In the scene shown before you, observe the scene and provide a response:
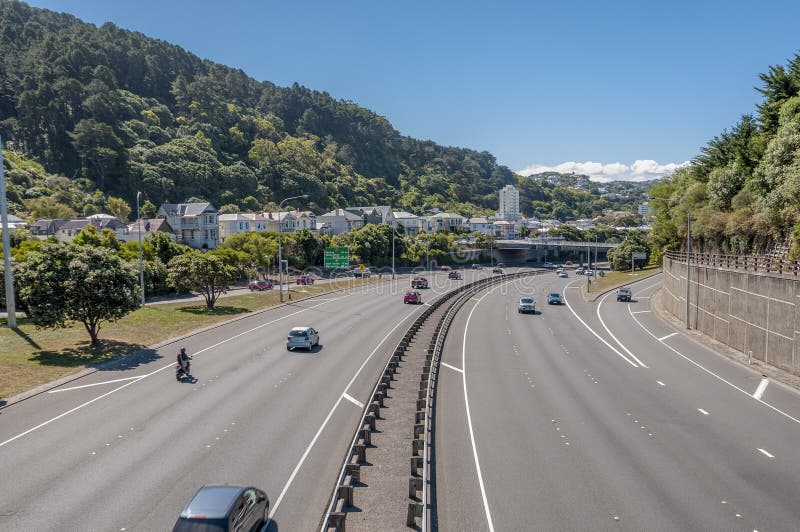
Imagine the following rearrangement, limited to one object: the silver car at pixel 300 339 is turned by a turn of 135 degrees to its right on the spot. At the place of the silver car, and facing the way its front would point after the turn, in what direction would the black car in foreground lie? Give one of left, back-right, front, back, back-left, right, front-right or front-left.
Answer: front

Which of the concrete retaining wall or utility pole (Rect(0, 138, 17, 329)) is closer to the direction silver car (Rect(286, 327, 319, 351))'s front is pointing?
the concrete retaining wall

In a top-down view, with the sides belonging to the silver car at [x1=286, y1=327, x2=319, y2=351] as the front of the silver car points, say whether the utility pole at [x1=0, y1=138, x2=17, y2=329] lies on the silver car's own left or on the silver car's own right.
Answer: on the silver car's own left

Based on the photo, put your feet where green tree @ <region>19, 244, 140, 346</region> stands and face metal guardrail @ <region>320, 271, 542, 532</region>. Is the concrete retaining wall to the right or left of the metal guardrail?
left

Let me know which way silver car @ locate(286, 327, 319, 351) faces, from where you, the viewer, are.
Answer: facing away from the viewer and to the right of the viewer

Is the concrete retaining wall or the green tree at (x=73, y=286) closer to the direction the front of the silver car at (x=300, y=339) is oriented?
the concrete retaining wall

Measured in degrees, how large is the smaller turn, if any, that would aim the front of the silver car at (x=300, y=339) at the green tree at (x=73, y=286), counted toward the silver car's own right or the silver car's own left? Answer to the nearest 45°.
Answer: approximately 135° to the silver car's own left

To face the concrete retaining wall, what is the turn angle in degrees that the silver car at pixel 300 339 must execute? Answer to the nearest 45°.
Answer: approximately 45° to its right

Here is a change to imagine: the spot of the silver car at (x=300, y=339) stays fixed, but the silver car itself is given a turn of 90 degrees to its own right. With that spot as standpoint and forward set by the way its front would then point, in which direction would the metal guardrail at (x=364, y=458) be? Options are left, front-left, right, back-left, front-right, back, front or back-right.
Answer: front-right

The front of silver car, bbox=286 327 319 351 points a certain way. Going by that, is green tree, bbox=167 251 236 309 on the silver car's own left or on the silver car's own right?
on the silver car's own left
